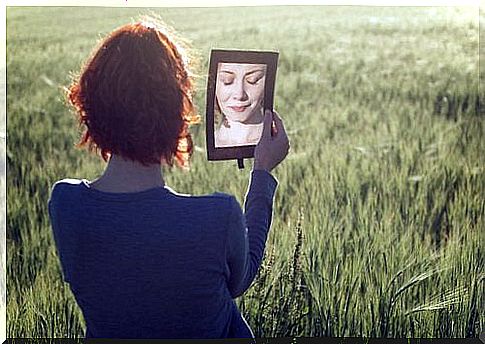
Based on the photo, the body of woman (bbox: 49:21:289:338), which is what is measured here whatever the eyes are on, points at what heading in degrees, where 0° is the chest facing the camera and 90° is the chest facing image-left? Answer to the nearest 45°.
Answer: approximately 180°
